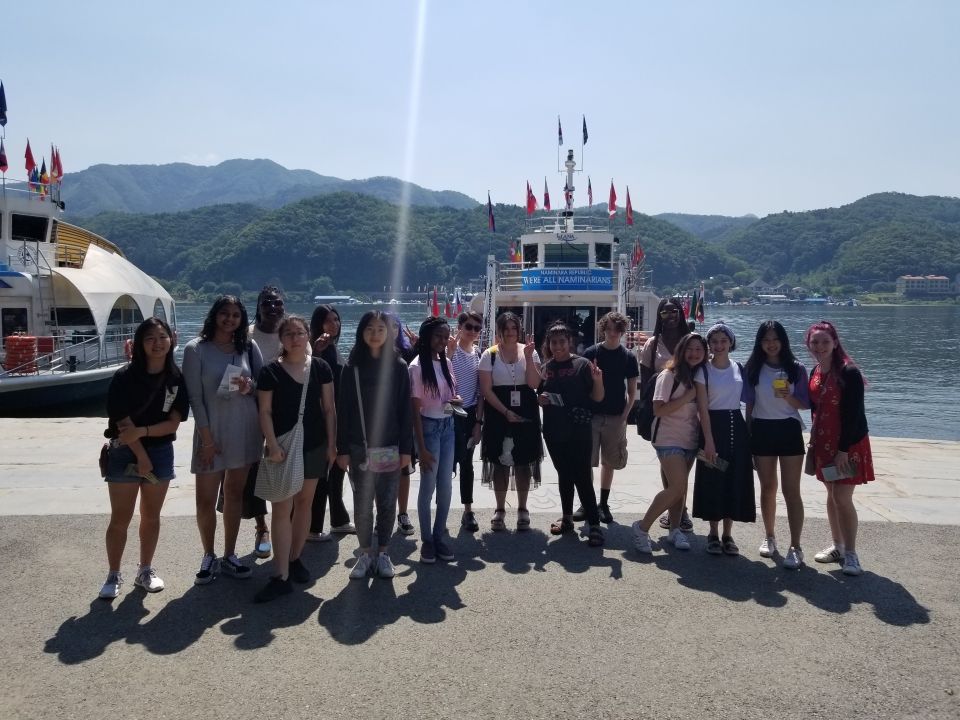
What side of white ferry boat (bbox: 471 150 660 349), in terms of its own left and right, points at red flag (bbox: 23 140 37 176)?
right

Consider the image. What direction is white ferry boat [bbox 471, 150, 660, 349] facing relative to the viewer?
toward the camera

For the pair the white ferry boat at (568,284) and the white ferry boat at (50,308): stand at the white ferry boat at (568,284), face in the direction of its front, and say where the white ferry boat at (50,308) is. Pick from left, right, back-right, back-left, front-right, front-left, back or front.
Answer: right
